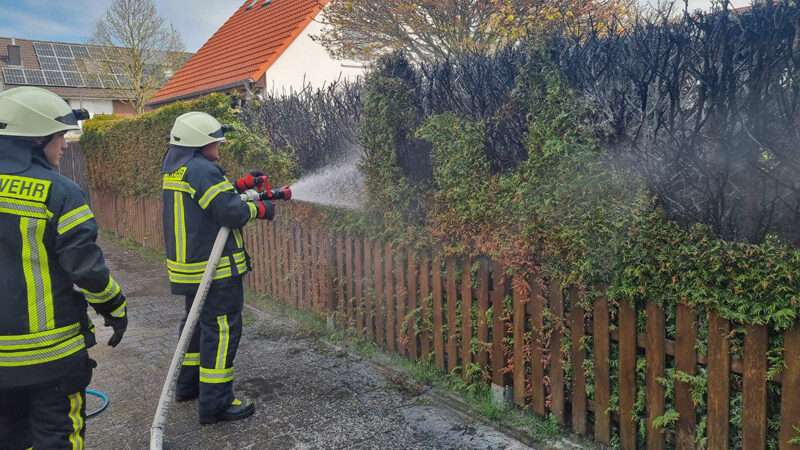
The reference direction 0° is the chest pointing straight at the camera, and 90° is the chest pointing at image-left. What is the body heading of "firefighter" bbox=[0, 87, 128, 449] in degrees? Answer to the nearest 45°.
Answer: approximately 225°

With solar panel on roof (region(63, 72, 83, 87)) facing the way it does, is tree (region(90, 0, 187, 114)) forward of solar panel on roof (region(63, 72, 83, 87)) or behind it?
forward

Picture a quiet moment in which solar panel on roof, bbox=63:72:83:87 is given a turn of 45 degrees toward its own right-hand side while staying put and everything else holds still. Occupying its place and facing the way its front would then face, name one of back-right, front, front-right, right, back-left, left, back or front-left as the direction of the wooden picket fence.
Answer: front-left

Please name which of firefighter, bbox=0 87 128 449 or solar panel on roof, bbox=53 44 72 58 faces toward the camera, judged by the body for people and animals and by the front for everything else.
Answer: the solar panel on roof

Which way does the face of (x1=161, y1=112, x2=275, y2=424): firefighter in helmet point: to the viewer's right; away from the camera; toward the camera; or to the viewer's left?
to the viewer's right

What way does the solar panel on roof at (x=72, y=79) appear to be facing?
toward the camera

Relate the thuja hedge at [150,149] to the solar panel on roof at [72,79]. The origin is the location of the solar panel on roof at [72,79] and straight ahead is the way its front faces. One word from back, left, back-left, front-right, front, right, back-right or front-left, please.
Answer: front

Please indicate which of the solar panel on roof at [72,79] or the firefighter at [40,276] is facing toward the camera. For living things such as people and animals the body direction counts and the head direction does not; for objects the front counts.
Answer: the solar panel on roof

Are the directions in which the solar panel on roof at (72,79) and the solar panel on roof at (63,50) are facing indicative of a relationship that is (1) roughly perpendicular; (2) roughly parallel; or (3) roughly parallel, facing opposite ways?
roughly parallel

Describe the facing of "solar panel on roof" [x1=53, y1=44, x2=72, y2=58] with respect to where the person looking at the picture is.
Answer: facing the viewer

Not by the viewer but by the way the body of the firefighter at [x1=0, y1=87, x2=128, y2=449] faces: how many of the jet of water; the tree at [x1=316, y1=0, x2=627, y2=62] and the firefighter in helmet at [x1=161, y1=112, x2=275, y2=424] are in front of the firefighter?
3

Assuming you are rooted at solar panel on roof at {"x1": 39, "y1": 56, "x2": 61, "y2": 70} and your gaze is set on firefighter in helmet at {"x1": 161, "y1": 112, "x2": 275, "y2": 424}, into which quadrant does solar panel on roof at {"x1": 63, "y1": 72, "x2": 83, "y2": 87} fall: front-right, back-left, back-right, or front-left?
front-left

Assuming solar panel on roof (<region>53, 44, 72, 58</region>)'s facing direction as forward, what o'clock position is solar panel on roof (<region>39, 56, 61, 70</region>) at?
solar panel on roof (<region>39, 56, 61, 70</region>) is roughly at 1 o'clock from solar panel on roof (<region>53, 44, 72, 58</region>).

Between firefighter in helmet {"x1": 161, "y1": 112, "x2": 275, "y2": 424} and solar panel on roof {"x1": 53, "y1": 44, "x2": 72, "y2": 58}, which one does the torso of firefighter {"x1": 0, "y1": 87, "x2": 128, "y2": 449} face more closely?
the firefighter in helmet
